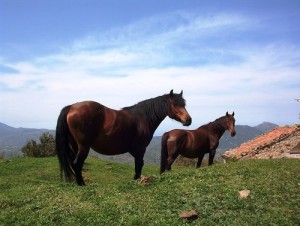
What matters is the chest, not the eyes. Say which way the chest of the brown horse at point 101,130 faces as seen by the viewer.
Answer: to the viewer's right

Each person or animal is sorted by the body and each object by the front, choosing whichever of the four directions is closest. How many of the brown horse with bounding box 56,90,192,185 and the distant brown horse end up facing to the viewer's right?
2

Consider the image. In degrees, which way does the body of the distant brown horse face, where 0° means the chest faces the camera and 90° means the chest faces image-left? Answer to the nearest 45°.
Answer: approximately 270°

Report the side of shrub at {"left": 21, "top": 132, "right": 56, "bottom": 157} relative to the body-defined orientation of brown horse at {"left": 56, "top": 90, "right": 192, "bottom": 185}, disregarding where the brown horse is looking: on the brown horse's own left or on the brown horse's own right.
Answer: on the brown horse's own left

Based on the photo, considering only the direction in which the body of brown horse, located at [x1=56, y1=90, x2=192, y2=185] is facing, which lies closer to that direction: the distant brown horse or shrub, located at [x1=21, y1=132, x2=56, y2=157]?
the distant brown horse

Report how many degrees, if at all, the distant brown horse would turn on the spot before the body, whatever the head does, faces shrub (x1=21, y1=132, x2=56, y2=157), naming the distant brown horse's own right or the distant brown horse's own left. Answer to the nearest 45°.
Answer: approximately 135° to the distant brown horse's own left

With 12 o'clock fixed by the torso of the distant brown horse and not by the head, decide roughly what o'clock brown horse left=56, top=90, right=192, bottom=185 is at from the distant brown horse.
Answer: The brown horse is roughly at 4 o'clock from the distant brown horse.

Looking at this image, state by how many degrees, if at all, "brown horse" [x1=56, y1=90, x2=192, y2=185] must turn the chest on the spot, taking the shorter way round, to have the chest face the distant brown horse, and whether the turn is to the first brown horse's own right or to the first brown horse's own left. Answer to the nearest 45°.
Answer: approximately 45° to the first brown horse's own left
